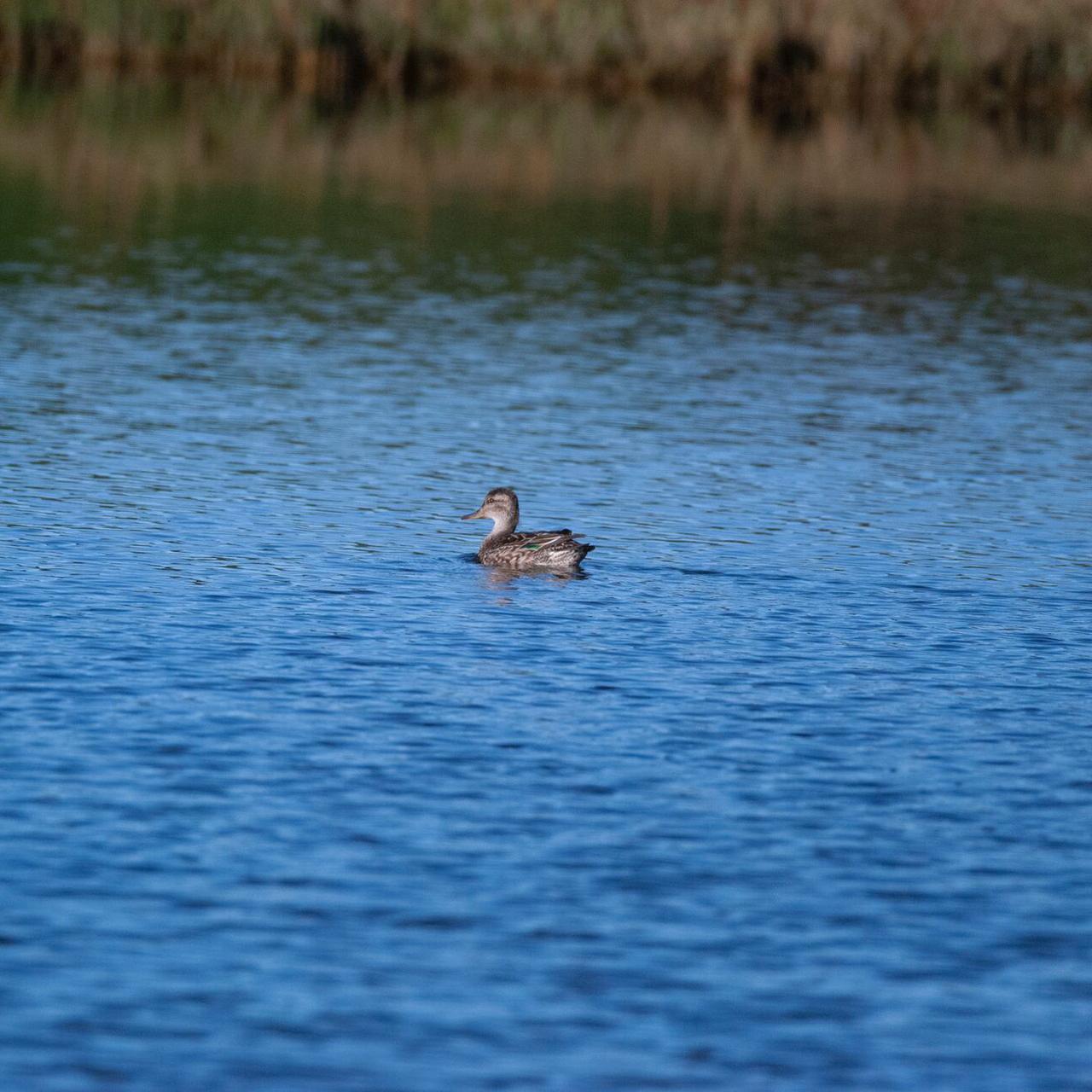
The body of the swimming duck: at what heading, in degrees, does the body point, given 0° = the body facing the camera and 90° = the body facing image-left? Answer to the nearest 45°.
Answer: approximately 90°
